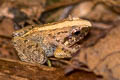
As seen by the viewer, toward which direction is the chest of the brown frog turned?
to the viewer's right

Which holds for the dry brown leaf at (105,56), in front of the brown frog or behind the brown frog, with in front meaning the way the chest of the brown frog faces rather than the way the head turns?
in front
